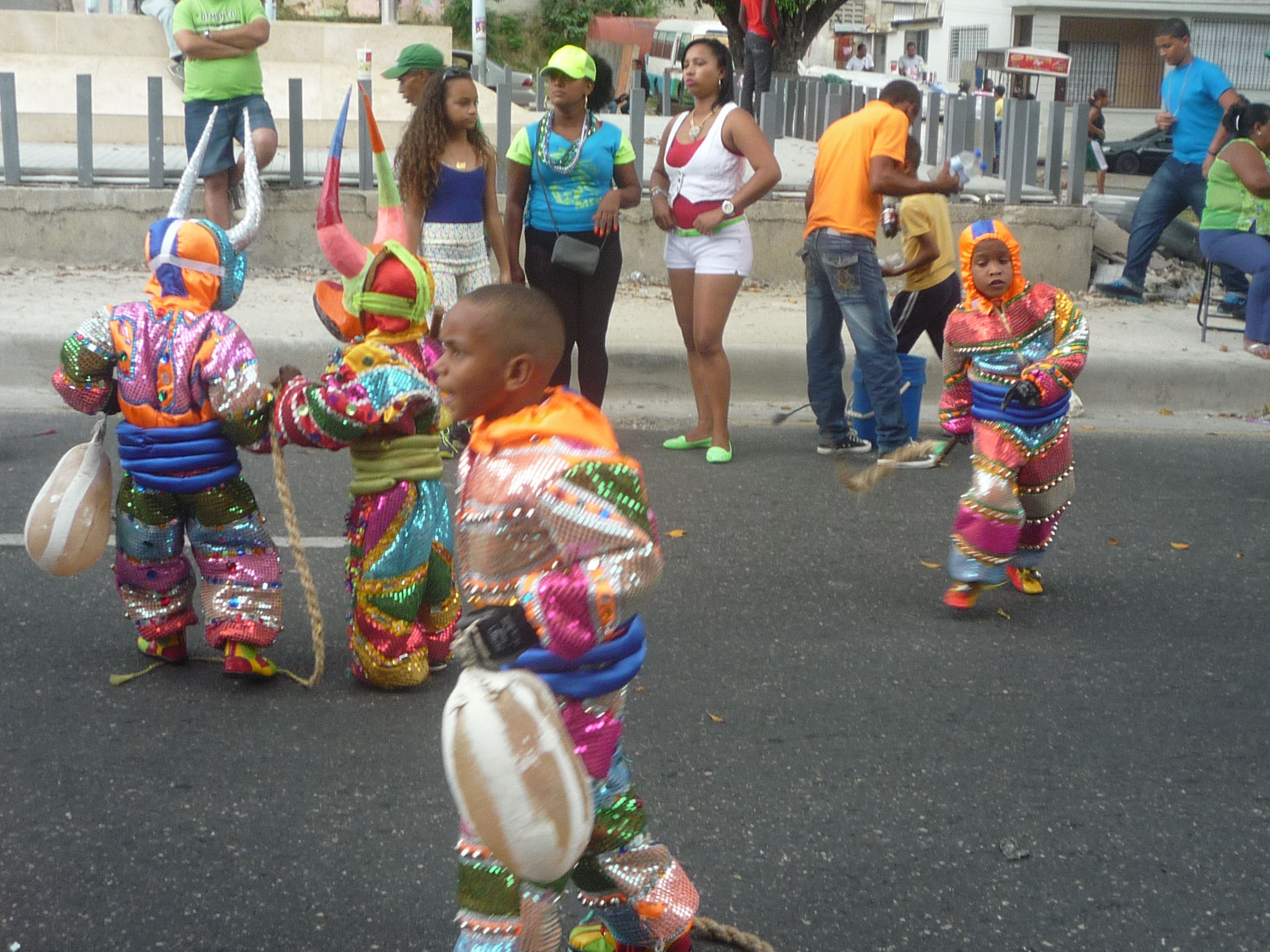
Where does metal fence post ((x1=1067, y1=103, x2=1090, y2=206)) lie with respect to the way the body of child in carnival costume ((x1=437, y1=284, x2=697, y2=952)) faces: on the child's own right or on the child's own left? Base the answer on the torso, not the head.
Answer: on the child's own right

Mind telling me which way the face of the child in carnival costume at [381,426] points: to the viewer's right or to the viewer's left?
to the viewer's left

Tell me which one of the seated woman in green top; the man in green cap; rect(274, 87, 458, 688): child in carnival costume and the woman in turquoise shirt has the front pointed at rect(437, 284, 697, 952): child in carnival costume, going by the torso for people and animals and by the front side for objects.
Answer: the woman in turquoise shirt

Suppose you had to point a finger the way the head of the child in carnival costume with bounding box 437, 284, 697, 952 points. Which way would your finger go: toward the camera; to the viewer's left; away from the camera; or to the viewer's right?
to the viewer's left

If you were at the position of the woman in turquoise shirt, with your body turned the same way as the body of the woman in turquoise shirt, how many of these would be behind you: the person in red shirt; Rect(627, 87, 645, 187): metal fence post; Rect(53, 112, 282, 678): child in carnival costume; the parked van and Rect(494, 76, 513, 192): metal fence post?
4

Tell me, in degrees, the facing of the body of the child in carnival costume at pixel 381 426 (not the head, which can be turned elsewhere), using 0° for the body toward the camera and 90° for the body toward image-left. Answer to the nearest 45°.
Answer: approximately 135°

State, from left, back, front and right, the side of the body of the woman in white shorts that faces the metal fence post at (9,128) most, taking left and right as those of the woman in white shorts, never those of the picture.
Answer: right
